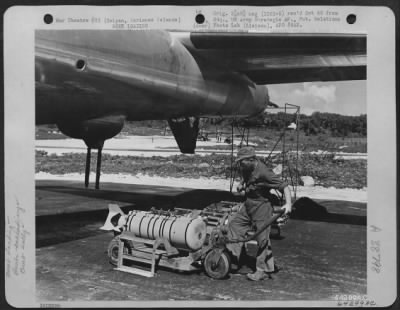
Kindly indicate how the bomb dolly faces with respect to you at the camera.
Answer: facing the viewer and to the right of the viewer
